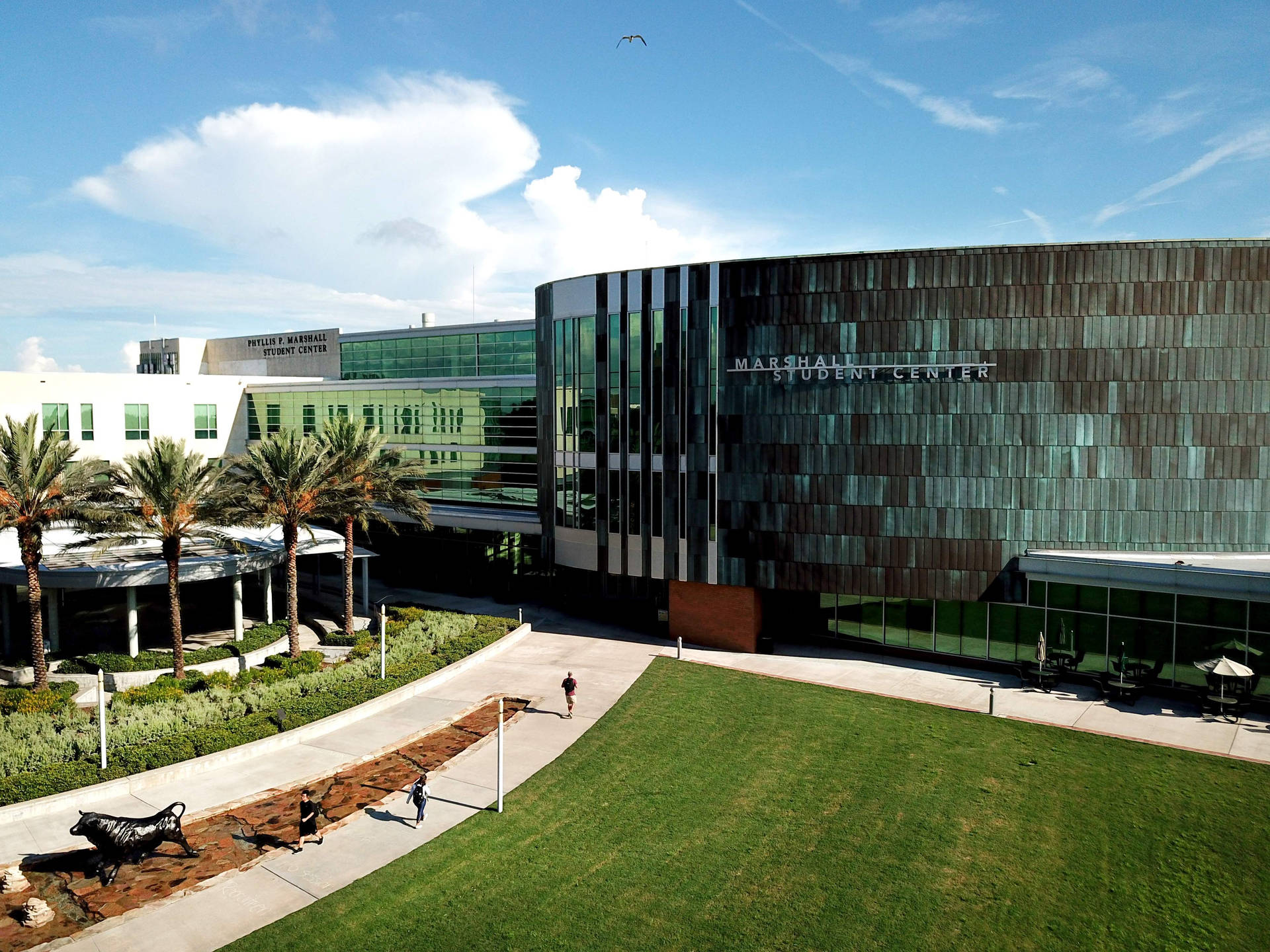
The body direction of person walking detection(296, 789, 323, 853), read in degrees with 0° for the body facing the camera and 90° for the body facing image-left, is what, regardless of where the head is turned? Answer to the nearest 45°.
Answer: approximately 45°

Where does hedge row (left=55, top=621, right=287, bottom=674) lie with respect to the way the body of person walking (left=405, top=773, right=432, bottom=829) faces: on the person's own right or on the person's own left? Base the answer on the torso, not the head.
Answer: on the person's own left

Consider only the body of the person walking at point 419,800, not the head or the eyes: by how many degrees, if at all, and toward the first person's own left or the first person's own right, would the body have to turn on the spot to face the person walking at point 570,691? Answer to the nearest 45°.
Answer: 0° — they already face them

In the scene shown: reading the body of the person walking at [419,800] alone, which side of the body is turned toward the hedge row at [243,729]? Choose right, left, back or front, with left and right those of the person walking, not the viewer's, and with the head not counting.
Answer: left

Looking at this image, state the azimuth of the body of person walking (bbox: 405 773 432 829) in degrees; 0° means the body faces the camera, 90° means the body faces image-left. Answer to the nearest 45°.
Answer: approximately 225°

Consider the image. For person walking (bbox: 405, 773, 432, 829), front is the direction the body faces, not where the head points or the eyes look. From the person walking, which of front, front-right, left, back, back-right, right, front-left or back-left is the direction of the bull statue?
back-left

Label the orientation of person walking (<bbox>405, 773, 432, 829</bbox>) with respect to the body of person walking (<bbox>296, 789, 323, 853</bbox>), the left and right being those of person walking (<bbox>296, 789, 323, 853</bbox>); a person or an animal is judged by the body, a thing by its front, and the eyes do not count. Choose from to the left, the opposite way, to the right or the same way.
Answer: the opposite way

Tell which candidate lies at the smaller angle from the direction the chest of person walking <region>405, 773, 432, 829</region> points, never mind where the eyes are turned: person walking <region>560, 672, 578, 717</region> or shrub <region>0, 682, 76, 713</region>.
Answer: the person walking

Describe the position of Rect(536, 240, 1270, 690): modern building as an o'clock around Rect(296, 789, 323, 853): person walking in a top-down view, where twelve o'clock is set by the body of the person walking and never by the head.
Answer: The modern building is roughly at 7 o'clock from the person walking.

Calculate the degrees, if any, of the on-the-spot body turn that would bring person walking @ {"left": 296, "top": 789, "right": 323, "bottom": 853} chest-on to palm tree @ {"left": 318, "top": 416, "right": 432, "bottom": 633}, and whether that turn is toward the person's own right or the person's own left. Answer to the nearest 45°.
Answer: approximately 135° to the person's own right

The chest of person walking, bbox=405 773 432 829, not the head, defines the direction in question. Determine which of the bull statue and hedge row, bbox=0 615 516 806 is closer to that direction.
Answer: the hedge row
